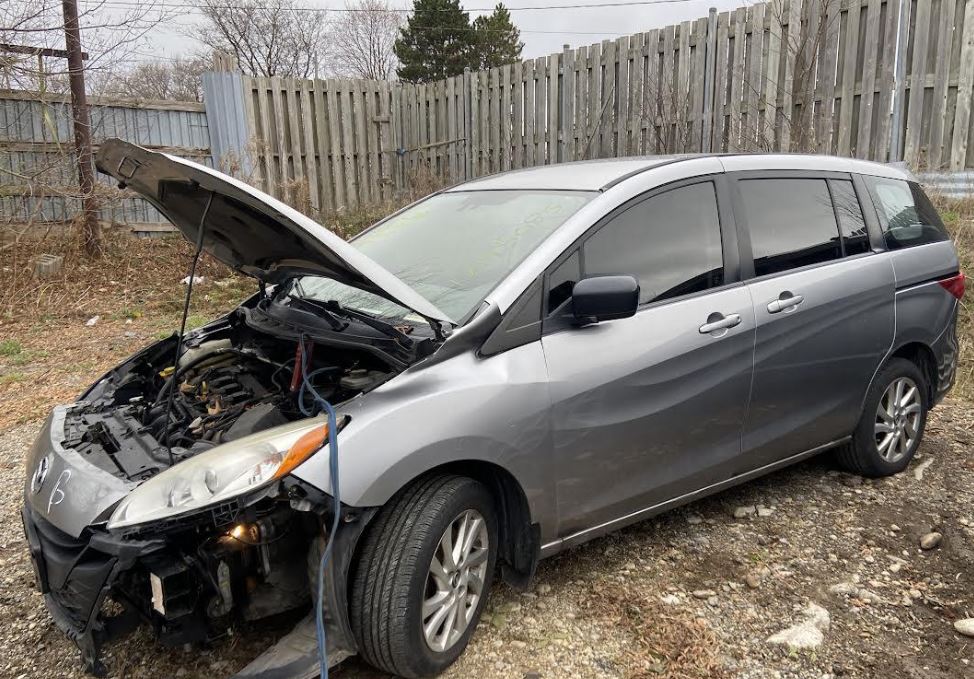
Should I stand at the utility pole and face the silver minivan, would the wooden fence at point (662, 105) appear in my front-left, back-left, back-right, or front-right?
front-left

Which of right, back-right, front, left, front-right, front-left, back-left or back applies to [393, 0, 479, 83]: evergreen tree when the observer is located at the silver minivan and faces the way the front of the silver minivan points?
back-right

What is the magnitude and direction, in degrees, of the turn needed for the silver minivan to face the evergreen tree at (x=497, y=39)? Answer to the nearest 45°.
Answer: approximately 135° to its right

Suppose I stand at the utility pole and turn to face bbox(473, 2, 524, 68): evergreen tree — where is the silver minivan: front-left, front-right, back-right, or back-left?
back-right

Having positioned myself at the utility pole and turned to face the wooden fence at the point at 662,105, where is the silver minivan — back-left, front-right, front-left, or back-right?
front-right

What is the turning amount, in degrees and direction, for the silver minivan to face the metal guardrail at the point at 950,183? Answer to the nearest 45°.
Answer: approximately 180°

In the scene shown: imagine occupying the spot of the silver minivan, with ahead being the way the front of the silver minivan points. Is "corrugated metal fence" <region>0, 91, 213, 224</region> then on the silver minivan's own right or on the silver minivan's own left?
on the silver minivan's own right

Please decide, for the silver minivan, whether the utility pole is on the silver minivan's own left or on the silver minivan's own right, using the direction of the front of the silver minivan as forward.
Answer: on the silver minivan's own right

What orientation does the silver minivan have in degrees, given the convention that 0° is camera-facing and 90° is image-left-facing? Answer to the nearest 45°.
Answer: approximately 45°

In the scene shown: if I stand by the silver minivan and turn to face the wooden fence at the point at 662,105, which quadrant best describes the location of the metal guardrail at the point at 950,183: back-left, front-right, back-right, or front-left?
front-right
